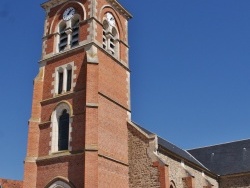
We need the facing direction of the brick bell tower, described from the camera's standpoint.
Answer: facing the viewer and to the left of the viewer
